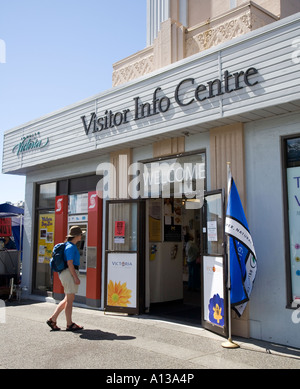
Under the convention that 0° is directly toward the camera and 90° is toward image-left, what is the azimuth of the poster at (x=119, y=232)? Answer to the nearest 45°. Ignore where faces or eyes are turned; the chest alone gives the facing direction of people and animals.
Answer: approximately 0°

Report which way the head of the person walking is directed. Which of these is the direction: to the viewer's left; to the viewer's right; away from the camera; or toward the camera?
to the viewer's right

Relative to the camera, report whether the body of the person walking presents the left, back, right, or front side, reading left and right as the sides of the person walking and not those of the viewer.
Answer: right

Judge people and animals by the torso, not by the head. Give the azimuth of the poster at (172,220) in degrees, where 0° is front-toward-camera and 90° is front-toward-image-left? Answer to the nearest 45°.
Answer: approximately 0°

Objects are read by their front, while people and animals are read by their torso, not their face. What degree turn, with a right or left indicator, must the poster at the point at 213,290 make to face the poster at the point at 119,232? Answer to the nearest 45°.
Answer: approximately 90° to its right

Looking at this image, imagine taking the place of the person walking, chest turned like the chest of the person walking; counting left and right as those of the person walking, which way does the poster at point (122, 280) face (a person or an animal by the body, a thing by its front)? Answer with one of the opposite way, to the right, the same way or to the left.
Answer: to the right

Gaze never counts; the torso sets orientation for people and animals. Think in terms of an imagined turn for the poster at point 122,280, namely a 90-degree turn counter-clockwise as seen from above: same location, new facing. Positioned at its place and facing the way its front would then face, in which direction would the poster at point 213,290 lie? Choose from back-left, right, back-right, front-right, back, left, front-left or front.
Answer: front-right

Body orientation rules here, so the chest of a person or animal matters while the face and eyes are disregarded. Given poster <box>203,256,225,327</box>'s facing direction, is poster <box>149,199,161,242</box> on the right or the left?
on its right

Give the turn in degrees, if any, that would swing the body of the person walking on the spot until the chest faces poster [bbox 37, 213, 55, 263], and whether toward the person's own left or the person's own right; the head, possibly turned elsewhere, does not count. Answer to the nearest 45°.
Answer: approximately 90° to the person's own left
